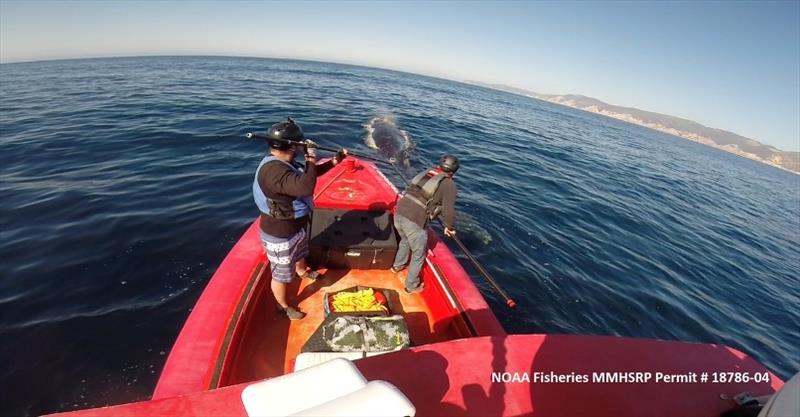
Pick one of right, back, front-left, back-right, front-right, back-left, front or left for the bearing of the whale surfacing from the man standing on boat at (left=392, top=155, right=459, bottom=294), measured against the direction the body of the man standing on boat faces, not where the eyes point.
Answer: front-left

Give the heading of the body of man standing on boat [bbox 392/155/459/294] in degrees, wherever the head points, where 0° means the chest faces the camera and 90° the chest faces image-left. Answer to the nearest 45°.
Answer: approximately 225°

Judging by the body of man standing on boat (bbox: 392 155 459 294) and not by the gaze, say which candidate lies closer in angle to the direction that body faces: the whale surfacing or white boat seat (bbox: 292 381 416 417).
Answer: the whale surfacing

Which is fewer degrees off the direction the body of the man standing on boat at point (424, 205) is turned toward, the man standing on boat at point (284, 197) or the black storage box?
the black storage box

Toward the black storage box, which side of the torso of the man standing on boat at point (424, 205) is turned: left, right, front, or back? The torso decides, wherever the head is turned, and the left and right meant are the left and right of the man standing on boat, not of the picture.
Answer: left

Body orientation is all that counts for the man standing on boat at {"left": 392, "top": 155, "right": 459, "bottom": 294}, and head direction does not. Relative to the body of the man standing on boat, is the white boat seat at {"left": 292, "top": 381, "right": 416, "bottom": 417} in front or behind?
behind
